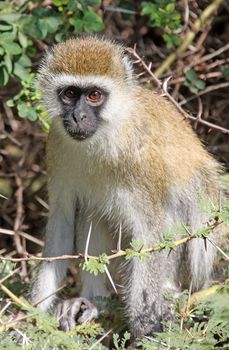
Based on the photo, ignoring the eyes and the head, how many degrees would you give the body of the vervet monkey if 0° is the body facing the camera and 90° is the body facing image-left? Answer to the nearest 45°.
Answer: approximately 45°
